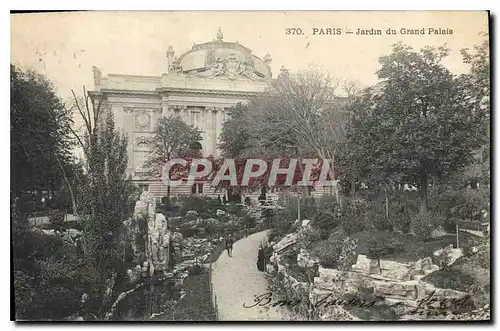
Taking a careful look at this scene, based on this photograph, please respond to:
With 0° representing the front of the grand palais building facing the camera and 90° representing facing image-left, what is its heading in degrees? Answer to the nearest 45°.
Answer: approximately 0°

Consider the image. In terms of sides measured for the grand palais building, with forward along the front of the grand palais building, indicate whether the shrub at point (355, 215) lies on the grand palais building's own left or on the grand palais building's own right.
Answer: on the grand palais building's own left

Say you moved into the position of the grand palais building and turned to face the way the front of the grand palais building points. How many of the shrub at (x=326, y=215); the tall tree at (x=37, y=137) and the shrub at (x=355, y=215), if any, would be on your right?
1
